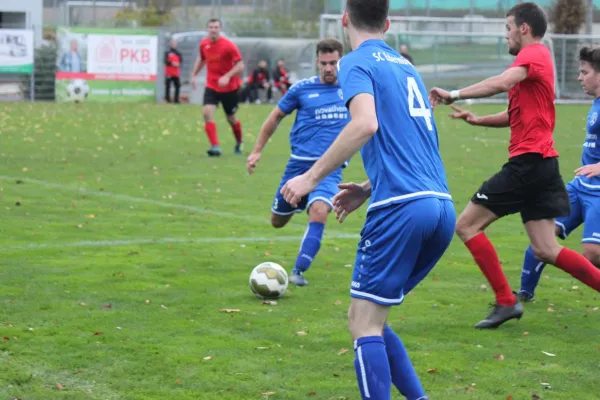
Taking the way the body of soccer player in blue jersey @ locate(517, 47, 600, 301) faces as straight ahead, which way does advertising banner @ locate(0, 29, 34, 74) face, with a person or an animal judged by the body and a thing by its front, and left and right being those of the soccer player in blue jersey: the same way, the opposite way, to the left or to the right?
to the left

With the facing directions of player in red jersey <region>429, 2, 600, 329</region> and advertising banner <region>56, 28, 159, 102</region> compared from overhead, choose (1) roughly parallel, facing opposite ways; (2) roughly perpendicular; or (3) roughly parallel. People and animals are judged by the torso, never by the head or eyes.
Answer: roughly perpendicular

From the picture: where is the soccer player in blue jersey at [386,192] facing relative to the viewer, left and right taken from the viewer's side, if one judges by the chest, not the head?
facing away from the viewer and to the left of the viewer

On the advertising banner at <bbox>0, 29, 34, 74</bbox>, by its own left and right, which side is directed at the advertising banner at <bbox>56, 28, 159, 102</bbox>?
left

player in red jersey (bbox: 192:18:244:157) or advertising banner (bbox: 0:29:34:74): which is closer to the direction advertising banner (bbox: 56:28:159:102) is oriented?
the player in red jersey

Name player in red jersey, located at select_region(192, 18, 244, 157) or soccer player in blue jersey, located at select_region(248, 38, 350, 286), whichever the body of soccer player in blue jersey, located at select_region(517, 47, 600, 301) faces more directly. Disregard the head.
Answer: the soccer player in blue jersey

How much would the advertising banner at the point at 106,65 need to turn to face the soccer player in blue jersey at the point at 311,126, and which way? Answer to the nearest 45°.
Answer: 0° — it already faces them

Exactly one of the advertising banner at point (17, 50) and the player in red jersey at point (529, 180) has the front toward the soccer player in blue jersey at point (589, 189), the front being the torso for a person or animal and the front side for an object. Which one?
the advertising banner

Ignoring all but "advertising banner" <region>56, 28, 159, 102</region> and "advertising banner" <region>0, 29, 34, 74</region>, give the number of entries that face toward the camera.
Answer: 2

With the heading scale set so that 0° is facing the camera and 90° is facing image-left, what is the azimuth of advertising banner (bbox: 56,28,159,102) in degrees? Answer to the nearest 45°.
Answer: approximately 0°

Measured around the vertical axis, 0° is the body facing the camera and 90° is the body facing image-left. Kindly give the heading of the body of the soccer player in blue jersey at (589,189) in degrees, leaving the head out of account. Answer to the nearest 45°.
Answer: approximately 45°

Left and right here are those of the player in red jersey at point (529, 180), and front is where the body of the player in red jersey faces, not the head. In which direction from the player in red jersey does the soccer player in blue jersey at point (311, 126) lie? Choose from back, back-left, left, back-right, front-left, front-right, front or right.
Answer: front-right

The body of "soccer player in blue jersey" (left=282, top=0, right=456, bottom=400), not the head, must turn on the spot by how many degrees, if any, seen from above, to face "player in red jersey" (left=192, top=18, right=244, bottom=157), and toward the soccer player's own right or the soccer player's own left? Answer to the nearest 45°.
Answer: approximately 45° to the soccer player's own right

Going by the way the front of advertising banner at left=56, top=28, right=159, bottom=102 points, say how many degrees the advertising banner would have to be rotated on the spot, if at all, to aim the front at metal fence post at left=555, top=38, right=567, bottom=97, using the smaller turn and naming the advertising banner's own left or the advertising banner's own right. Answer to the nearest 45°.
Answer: approximately 90° to the advertising banner's own left
